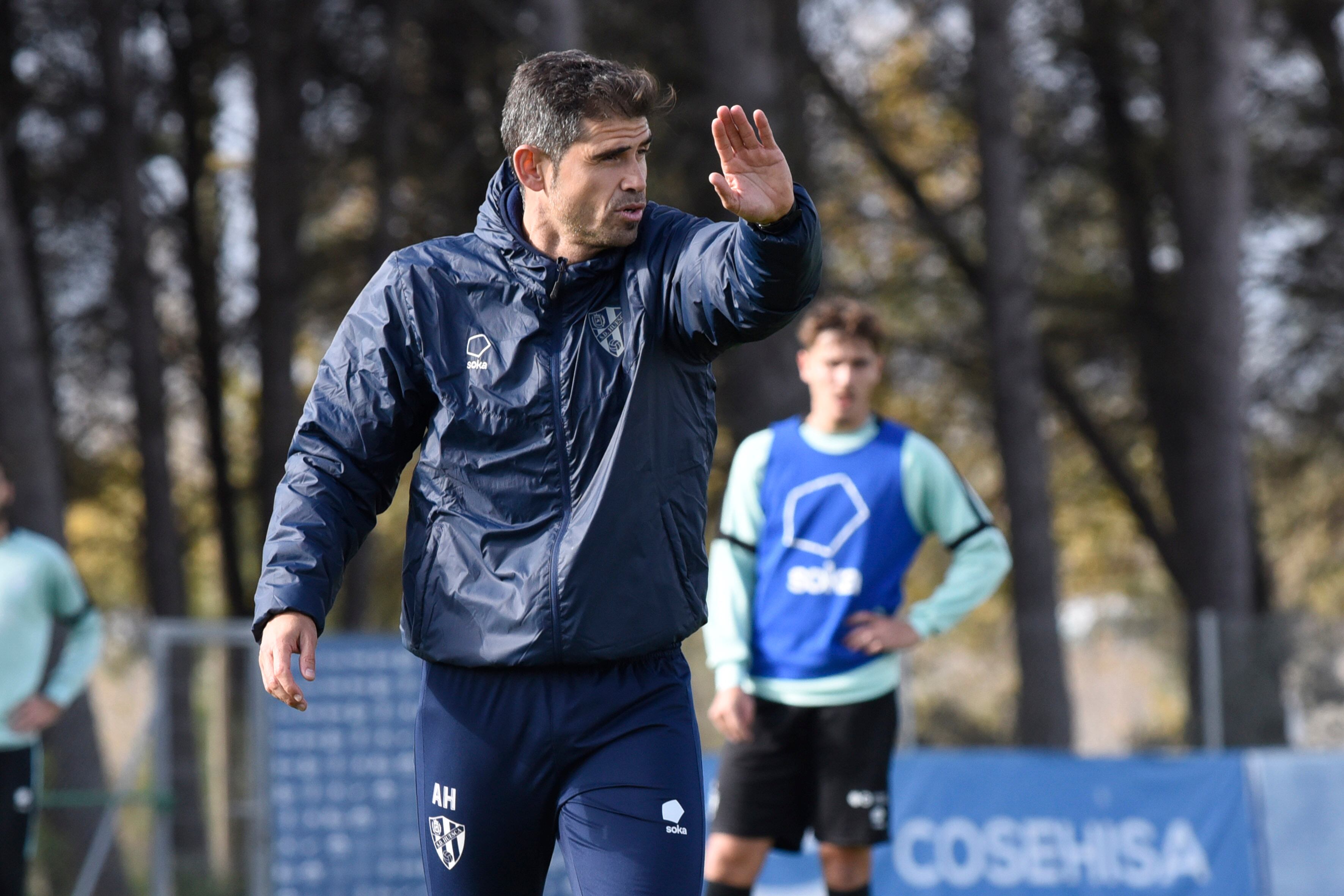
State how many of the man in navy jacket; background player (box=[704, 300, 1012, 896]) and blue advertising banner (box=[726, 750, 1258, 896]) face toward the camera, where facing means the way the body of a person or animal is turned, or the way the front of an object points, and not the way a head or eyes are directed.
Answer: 3

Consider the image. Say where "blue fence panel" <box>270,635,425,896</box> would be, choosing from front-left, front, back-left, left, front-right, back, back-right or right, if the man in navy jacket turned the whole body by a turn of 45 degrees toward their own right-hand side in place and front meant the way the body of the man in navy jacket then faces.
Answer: back-right

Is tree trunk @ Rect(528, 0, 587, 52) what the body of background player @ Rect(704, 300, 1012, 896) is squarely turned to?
no

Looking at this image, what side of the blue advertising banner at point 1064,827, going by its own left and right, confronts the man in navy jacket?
front

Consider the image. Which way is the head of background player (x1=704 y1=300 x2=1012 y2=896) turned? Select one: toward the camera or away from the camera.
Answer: toward the camera

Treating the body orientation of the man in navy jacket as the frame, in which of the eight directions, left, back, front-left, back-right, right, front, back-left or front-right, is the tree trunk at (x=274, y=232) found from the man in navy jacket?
back

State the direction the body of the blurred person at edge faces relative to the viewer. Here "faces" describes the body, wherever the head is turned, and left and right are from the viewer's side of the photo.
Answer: facing the viewer

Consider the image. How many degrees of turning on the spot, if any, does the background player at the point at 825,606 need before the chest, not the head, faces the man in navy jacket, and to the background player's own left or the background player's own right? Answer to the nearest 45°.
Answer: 0° — they already face them

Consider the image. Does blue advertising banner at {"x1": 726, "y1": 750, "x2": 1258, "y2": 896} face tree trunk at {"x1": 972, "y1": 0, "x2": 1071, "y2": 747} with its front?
no

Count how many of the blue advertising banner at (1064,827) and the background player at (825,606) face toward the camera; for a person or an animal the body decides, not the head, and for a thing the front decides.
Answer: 2

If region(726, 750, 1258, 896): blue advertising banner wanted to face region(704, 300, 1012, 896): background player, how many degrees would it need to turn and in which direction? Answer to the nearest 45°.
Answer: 0° — it already faces them

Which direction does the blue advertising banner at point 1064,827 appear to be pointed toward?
toward the camera

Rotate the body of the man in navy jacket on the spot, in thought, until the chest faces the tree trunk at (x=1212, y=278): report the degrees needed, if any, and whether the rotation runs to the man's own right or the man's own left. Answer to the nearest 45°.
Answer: approximately 135° to the man's own left

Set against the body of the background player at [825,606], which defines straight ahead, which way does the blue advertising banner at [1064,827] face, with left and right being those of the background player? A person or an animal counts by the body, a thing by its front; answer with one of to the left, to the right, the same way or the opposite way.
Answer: the same way

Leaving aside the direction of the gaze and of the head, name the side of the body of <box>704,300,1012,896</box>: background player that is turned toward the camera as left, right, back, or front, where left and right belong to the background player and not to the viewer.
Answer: front

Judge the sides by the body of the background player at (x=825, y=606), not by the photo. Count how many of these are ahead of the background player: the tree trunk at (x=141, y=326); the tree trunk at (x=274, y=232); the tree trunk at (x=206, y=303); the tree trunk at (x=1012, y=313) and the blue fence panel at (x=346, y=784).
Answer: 0

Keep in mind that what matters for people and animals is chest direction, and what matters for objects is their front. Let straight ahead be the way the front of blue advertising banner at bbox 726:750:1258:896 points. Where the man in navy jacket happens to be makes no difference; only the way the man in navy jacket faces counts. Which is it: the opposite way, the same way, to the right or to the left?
the same way
